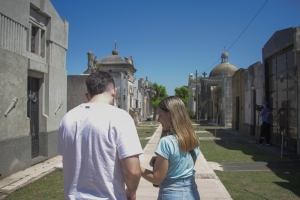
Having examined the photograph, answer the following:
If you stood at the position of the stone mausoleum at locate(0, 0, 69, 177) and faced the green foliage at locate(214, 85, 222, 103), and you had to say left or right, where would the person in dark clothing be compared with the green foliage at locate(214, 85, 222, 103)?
right

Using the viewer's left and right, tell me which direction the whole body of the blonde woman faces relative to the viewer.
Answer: facing away from the viewer and to the left of the viewer

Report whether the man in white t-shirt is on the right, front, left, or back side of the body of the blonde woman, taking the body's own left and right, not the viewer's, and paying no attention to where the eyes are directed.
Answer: left

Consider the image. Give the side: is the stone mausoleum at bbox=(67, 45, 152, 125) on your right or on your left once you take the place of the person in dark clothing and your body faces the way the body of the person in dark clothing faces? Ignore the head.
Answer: on your right

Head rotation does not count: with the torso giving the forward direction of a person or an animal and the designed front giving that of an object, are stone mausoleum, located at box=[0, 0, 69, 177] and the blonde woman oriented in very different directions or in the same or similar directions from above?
very different directions

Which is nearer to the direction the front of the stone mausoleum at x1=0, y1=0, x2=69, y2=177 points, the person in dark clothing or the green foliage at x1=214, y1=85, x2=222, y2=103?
the person in dark clothing

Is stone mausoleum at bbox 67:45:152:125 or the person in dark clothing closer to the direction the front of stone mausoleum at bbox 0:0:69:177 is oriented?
the person in dark clothing

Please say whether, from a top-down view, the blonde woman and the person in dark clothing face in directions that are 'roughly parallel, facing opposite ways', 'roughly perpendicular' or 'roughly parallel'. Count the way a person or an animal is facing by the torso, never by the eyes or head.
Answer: roughly perpendicular

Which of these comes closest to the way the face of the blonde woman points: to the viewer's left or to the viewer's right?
to the viewer's left

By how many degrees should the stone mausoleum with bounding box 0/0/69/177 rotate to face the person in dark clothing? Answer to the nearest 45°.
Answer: approximately 45° to its left

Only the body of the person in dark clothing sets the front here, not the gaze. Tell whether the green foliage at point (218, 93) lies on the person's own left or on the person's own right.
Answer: on the person's own right
